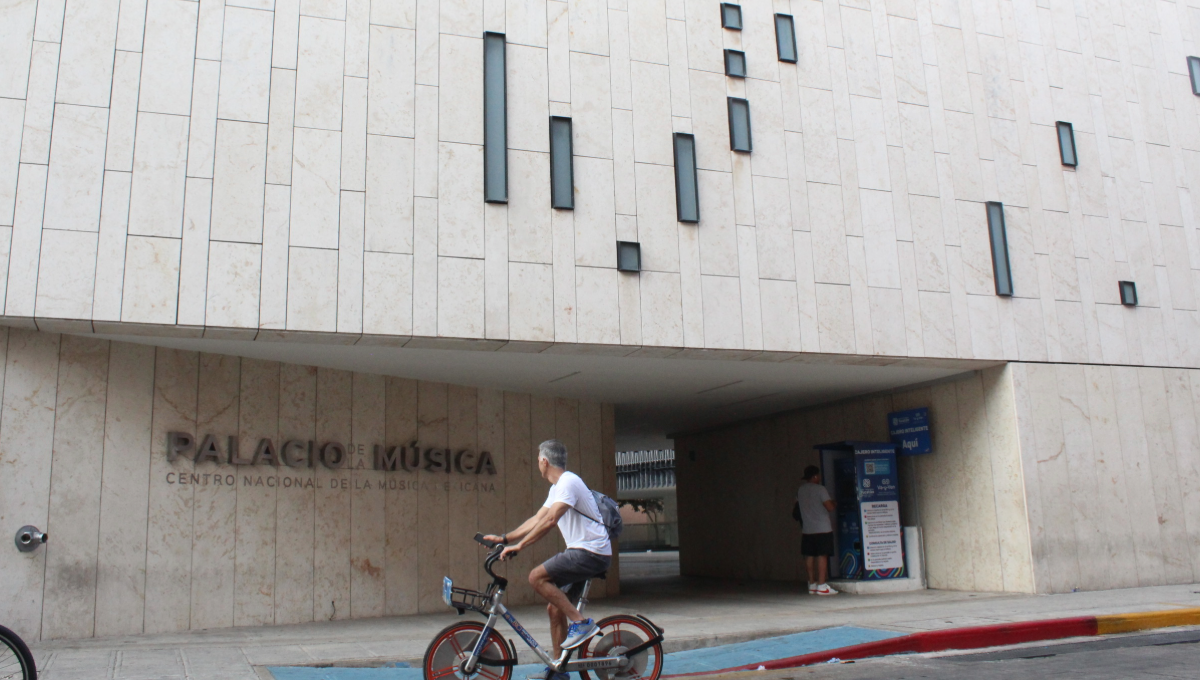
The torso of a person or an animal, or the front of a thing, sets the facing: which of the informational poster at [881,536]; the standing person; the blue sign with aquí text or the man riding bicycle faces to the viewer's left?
the man riding bicycle

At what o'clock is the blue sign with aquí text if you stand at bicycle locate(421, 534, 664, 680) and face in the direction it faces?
The blue sign with aquí text is roughly at 4 o'clock from the bicycle.

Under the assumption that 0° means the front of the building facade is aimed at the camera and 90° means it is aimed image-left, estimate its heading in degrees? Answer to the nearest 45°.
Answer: approximately 0°

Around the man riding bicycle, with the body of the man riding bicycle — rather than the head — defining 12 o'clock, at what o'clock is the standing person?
The standing person is roughly at 4 o'clock from the man riding bicycle.

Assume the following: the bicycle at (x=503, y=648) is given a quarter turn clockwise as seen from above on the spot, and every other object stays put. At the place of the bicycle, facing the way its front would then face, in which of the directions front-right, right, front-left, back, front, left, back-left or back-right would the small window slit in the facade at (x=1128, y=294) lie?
front-right

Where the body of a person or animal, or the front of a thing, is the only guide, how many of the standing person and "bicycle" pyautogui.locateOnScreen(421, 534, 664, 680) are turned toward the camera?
0

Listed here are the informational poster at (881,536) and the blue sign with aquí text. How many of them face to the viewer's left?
0

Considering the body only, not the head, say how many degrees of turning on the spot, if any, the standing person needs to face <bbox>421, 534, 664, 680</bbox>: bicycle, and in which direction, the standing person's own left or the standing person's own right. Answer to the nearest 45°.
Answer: approximately 135° to the standing person's own right

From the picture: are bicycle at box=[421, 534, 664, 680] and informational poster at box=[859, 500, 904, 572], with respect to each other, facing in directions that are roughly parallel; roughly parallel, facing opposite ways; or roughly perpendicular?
roughly perpendicular

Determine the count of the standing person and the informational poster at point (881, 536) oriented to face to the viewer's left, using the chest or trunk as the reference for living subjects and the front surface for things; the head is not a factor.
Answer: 0
